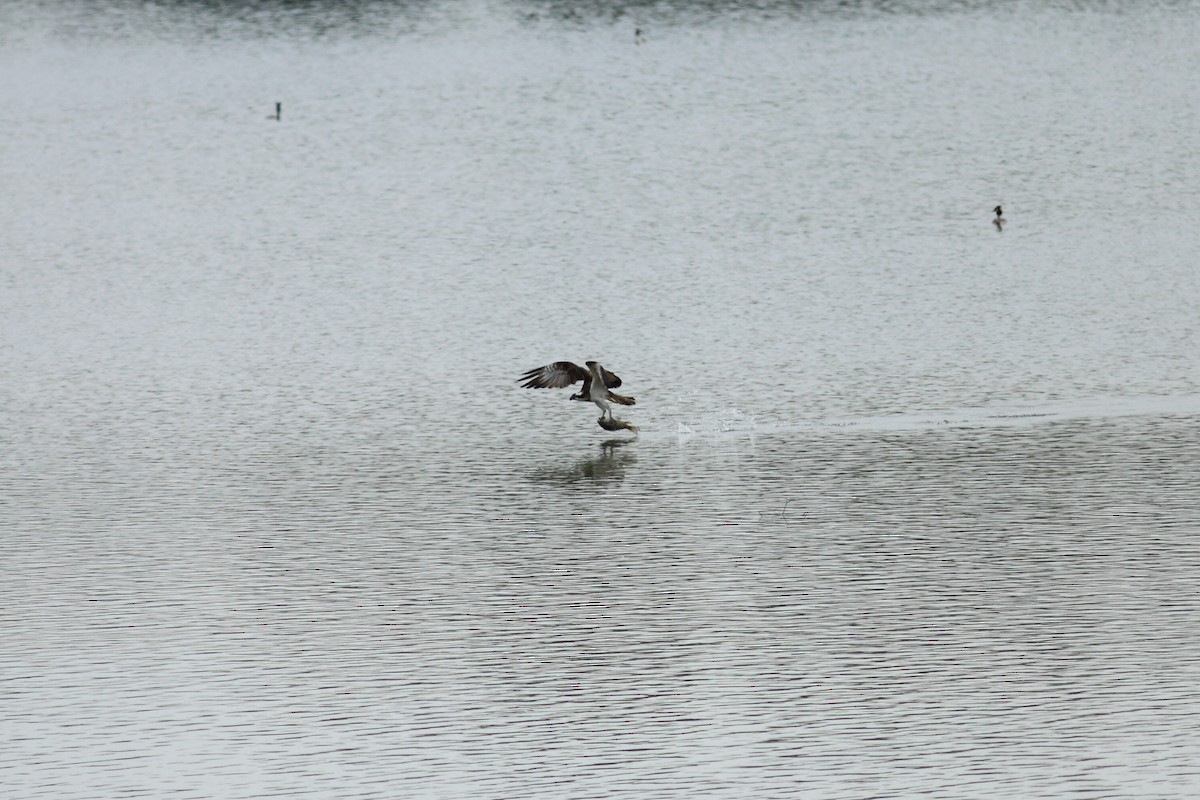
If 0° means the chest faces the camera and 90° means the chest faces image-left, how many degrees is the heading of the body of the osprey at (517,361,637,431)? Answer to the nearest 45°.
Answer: approximately 90°
